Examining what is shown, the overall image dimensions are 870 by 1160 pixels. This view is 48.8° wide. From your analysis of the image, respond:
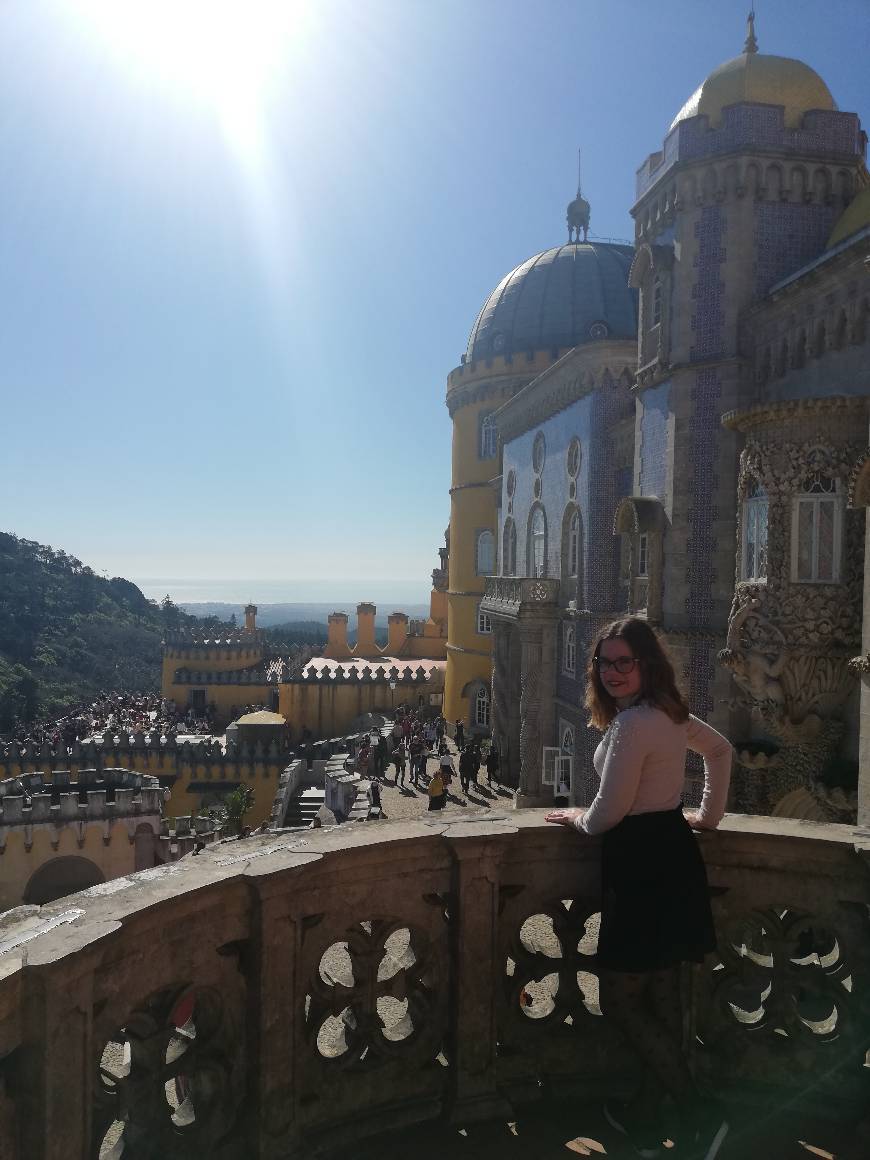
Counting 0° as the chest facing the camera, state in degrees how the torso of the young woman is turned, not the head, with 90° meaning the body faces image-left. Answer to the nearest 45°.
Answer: approximately 135°

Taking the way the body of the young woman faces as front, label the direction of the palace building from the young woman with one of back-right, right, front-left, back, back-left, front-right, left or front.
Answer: front-right

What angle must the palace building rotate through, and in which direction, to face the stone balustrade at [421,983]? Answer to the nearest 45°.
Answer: approximately 45° to its left

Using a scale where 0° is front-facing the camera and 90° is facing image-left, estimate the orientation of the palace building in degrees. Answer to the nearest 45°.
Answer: approximately 45°

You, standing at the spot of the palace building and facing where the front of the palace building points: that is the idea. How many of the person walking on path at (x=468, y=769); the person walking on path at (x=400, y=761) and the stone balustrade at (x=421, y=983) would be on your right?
2

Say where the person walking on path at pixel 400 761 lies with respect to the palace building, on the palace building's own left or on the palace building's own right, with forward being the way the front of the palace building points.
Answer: on the palace building's own right

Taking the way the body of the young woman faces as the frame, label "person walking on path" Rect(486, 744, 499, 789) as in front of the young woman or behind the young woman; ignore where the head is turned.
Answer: in front

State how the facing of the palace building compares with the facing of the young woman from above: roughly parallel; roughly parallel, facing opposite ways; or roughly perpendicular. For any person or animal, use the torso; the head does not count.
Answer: roughly perpendicular

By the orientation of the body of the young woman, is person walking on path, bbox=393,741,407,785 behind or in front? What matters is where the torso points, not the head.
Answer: in front
